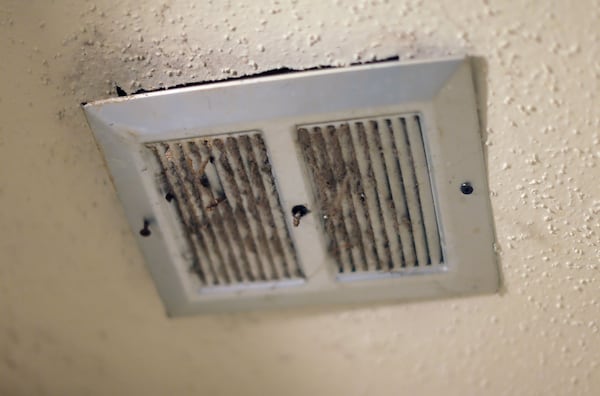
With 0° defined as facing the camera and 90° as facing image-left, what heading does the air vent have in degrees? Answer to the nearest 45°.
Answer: approximately 0°
